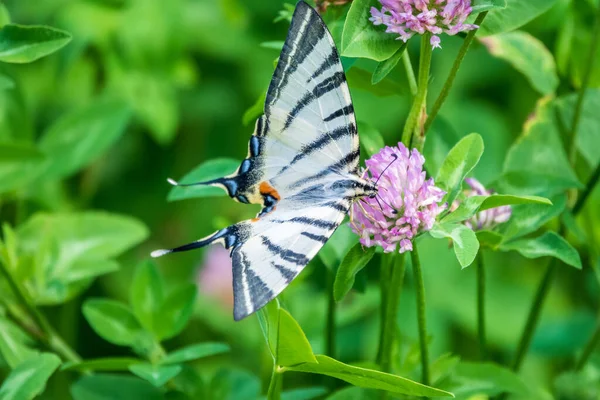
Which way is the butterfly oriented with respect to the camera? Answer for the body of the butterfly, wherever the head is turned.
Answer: to the viewer's right

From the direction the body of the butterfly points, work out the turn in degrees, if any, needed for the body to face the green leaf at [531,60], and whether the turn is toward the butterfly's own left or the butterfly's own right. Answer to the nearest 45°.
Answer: approximately 45° to the butterfly's own left
